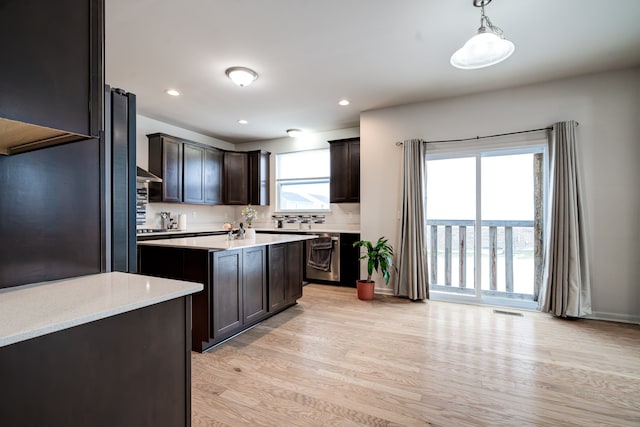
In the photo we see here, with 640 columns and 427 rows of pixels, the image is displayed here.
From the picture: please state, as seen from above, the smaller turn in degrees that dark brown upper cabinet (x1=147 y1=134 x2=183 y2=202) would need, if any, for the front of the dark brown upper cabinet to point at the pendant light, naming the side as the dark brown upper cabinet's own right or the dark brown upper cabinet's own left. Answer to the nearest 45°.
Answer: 0° — it already faces it

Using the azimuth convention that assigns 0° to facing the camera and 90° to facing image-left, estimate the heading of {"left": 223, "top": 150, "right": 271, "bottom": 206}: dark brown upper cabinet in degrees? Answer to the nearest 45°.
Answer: approximately 0°

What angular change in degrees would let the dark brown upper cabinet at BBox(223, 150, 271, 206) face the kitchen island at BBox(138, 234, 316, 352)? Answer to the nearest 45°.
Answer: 0° — it already faces it

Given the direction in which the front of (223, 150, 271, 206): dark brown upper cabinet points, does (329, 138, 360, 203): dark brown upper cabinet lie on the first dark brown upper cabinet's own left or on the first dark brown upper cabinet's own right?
on the first dark brown upper cabinet's own left

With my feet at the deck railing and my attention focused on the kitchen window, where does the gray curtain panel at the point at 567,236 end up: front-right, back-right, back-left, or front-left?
back-left

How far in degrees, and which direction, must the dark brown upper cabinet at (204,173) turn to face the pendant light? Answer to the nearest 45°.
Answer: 0° — it already faces it

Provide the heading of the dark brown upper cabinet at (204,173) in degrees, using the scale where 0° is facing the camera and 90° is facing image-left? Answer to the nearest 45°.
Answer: approximately 315°

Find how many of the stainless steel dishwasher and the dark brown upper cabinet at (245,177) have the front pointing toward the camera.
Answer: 2
